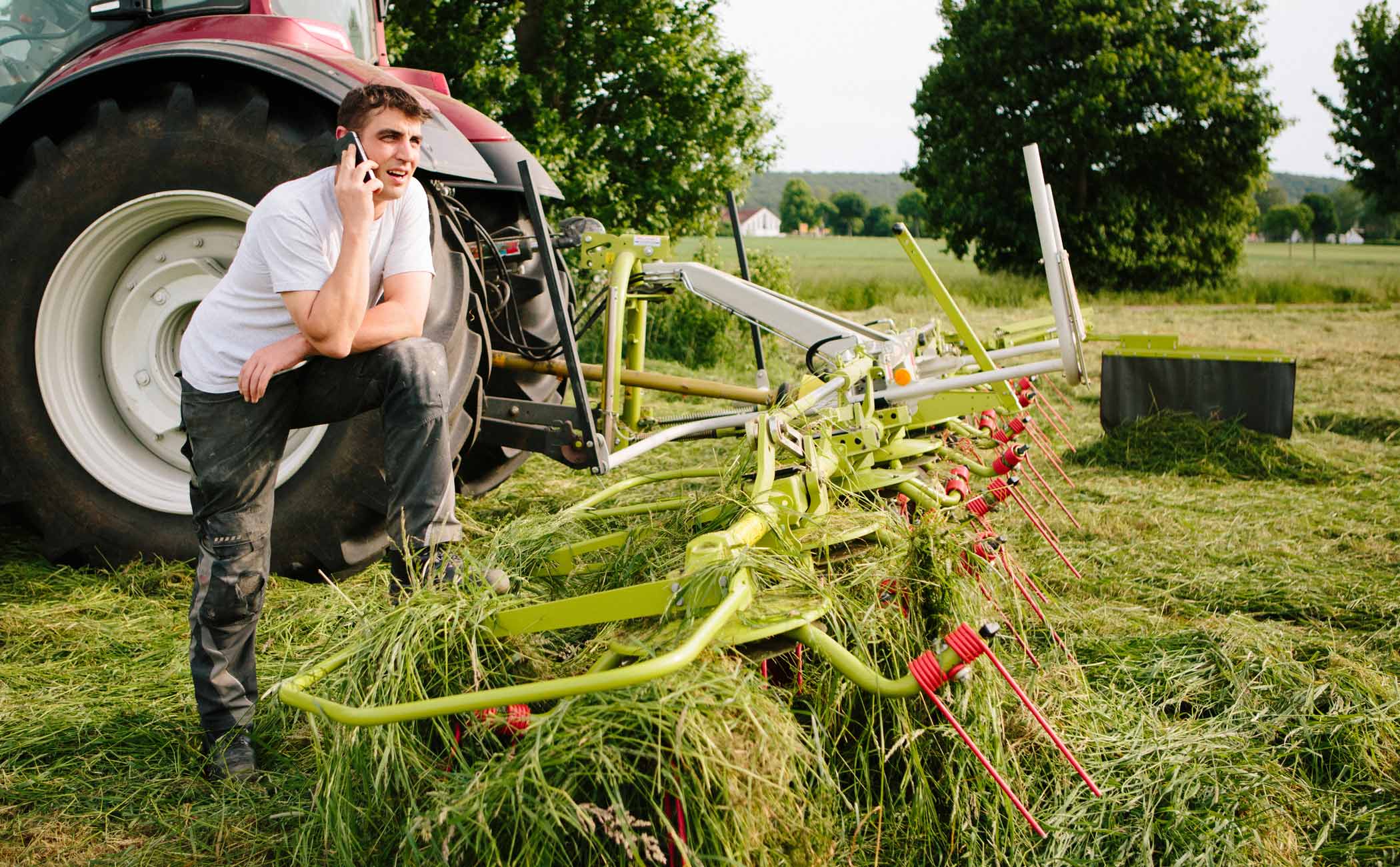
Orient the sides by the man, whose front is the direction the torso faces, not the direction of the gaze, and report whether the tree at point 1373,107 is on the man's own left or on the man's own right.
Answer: on the man's own left

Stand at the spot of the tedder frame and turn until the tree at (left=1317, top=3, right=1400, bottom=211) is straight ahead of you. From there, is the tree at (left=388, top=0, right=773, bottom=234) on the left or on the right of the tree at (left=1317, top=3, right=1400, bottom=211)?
left

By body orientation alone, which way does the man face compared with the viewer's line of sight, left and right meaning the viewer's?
facing the viewer and to the right of the viewer

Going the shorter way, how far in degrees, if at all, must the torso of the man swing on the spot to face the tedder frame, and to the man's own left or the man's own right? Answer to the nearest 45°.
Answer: approximately 45° to the man's own left

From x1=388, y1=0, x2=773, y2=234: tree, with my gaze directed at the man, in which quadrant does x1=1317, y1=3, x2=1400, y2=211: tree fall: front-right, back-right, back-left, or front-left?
back-left

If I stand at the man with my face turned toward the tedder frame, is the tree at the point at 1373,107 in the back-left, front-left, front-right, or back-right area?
front-left

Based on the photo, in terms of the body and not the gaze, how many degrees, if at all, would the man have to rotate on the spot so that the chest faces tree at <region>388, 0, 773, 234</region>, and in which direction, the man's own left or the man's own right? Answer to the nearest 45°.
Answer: approximately 135° to the man's own left

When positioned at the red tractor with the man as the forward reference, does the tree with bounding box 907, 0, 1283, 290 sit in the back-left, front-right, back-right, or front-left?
back-left

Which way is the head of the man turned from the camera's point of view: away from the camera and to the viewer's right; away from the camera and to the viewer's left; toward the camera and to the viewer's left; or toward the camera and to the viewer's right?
toward the camera and to the viewer's right

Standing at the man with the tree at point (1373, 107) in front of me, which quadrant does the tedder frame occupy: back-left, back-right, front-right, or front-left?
front-right

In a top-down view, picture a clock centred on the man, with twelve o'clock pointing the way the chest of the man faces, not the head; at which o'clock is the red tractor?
The red tractor is roughly at 7 o'clock from the man.

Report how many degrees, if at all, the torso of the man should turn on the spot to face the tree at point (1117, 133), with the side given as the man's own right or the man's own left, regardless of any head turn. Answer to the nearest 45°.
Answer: approximately 90° to the man's own left

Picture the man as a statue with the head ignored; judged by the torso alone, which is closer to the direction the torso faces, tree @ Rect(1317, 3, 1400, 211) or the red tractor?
the tree

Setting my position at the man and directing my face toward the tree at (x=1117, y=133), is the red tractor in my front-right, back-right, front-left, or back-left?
front-left
